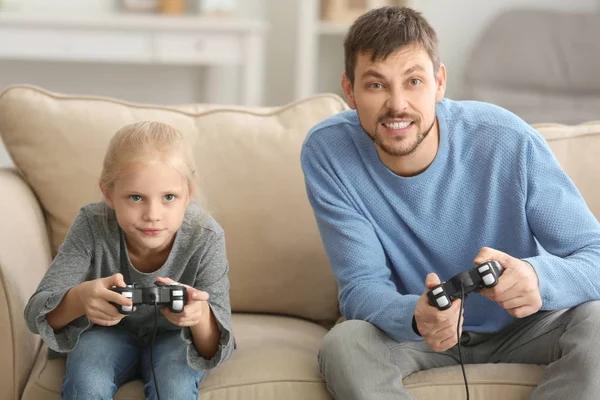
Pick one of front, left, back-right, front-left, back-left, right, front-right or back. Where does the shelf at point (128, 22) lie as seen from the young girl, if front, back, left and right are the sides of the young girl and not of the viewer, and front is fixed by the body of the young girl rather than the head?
back

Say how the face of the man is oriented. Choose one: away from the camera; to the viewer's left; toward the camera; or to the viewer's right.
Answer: toward the camera

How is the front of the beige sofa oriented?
toward the camera

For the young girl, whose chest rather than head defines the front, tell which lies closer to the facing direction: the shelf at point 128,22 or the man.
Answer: the man

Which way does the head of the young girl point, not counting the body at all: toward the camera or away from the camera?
toward the camera

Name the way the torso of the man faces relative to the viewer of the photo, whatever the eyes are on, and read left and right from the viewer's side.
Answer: facing the viewer

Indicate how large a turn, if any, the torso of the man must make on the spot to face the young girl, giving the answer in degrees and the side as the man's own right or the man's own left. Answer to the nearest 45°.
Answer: approximately 45° to the man's own right

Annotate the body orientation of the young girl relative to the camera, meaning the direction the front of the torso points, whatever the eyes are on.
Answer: toward the camera
